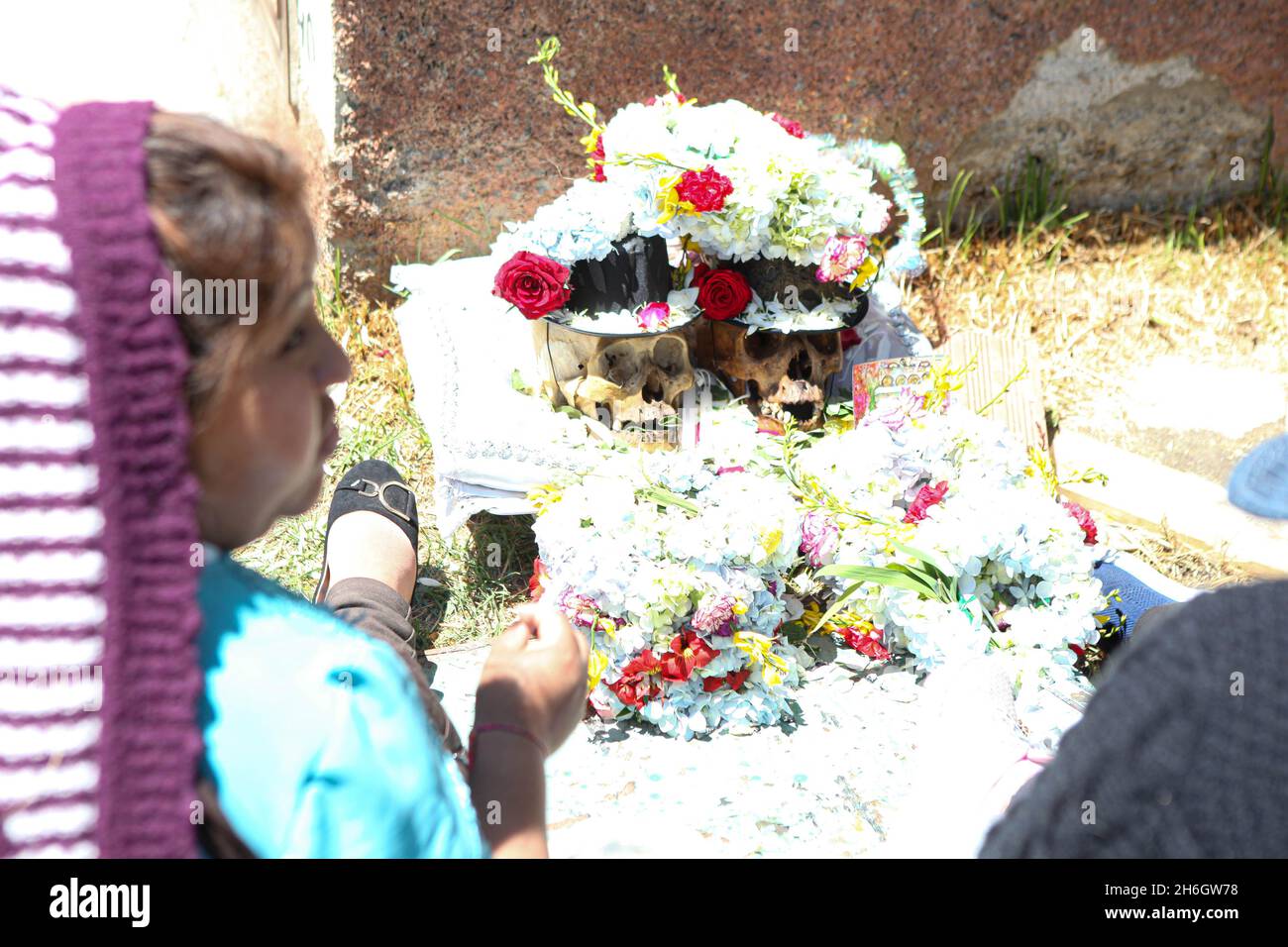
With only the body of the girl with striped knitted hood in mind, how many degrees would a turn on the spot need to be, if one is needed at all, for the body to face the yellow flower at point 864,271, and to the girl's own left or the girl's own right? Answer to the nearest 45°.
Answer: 0° — they already face it

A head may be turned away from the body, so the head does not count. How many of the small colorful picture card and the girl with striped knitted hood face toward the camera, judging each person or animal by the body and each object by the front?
1

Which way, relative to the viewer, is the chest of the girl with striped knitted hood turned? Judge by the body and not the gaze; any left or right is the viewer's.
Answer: facing away from the viewer and to the right of the viewer

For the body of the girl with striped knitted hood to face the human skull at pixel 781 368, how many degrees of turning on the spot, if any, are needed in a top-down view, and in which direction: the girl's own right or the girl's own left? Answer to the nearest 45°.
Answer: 0° — they already face it

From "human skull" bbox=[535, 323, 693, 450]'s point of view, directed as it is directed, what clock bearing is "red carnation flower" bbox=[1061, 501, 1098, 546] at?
The red carnation flower is roughly at 11 o'clock from the human skull.

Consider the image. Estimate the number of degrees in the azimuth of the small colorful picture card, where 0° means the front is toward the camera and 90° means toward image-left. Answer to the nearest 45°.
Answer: approximately 0°

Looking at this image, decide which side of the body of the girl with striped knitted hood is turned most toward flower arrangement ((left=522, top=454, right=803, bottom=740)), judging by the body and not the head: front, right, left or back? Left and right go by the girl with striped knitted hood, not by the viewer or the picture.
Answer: front

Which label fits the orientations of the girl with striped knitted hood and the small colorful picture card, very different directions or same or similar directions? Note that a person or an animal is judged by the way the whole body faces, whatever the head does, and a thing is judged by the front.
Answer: very different directions
